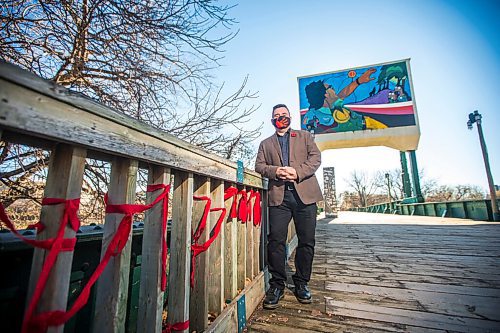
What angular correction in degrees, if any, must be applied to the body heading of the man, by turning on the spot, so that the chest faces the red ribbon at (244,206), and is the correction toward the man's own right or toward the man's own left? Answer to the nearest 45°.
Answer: approximately 45° to the man's own right

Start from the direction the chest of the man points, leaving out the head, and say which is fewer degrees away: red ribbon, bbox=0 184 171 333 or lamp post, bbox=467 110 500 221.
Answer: the red ribbon

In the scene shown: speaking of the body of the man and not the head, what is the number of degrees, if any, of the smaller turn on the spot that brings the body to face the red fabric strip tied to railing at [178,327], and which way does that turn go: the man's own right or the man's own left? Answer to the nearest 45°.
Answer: approximately 45° to the man's own right

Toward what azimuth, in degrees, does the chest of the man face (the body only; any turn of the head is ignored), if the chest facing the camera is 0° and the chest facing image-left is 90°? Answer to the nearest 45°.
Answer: approximately 0°

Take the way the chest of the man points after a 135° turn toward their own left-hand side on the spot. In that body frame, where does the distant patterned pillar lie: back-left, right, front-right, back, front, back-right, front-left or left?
front-left

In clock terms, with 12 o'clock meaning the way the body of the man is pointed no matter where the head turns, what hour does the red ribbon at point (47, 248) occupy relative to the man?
The red ribbon is roughly at 1 o'clock from the man.

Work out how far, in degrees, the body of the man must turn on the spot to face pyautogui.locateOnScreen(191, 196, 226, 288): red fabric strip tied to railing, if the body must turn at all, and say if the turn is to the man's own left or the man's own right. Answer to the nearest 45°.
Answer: approximately 45° to the man's own right
